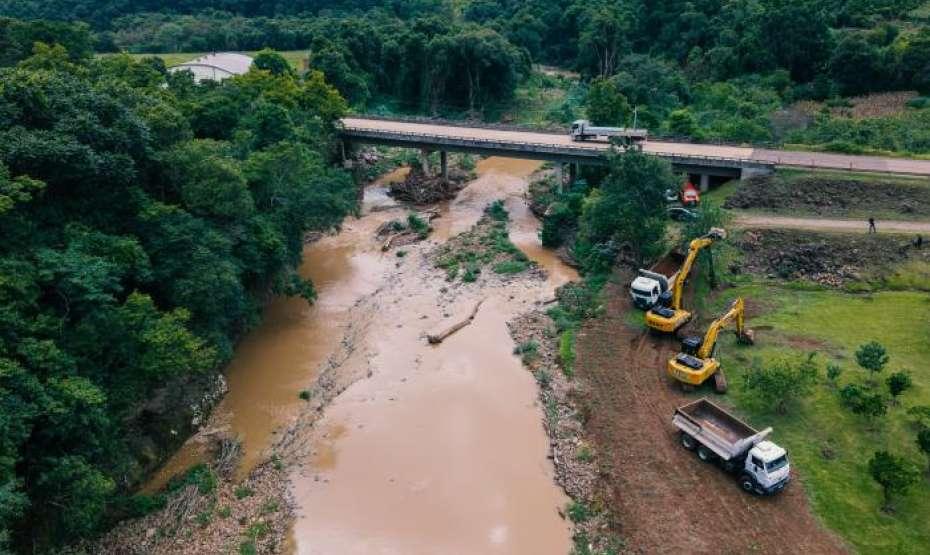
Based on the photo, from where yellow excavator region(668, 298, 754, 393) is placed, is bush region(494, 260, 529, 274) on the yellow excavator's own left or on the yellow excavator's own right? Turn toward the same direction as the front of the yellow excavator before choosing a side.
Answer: on the yellow excavator's own left

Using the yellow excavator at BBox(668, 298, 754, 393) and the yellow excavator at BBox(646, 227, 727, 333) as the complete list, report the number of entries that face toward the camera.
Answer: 0

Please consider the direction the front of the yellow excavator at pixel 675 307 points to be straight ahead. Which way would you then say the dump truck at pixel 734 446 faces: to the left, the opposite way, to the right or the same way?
to the right

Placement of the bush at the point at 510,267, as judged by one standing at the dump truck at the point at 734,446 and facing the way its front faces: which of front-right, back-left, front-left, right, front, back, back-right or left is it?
back

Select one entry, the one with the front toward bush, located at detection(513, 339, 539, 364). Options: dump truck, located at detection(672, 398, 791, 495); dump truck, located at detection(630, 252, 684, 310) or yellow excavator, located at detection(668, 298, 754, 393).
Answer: dump truck, located at detection(630, 252, 684, 310)

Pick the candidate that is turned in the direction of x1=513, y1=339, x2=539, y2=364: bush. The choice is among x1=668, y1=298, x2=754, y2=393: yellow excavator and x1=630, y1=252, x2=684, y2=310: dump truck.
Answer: the dump truck

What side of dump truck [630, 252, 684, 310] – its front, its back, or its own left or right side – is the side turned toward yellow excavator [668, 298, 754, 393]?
left

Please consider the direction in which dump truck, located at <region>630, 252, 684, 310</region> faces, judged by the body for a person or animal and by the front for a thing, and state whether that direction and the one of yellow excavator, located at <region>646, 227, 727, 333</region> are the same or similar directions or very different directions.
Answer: very different directions

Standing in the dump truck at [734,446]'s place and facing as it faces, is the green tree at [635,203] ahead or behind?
behind

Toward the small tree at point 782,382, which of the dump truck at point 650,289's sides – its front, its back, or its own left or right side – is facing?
left

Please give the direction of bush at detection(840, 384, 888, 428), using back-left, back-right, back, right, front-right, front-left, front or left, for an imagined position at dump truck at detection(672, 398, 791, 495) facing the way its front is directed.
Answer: left

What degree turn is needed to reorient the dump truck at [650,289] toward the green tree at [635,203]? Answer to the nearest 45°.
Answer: approximately 135° to its right

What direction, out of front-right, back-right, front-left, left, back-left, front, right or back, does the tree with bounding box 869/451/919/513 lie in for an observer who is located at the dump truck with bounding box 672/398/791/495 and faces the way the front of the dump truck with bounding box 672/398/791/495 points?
front-left

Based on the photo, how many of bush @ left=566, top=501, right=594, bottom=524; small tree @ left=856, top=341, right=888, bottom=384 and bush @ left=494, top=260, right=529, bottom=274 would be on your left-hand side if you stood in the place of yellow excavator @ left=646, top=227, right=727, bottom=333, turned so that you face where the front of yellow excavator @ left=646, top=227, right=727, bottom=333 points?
1

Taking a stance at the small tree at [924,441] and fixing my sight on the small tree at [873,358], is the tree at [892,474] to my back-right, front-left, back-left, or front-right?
back-left

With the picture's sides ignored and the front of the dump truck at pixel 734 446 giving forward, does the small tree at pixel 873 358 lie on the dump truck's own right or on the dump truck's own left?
on the dump truck's own left

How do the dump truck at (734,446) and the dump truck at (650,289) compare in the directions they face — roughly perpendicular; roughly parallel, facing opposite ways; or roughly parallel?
roughly perpendicular

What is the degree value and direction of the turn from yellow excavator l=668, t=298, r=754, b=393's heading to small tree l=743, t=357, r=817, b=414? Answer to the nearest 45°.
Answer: approximately 45° to its right

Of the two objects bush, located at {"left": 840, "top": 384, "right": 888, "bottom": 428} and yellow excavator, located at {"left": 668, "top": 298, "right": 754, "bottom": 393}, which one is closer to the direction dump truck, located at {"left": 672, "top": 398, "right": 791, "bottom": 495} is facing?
the bush

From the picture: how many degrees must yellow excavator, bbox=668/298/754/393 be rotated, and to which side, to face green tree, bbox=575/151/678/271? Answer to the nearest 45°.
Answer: approximately 90° to its left

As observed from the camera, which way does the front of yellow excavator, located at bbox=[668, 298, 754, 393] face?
facing away from the viewer and to the right of the viewer
